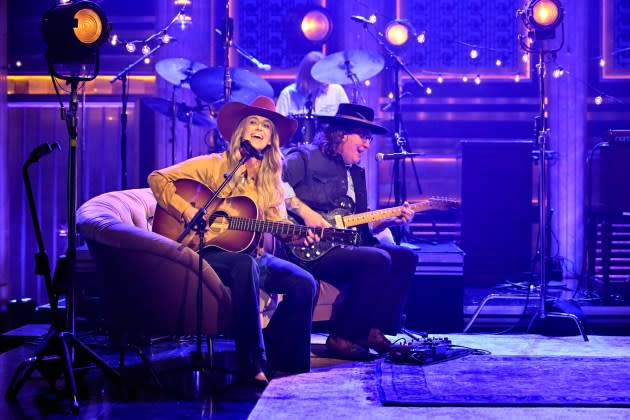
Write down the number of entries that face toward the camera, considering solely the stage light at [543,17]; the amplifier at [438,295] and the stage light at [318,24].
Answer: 3

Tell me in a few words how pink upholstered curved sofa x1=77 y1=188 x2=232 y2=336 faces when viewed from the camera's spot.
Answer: facing the viewer and to the right of the viewer

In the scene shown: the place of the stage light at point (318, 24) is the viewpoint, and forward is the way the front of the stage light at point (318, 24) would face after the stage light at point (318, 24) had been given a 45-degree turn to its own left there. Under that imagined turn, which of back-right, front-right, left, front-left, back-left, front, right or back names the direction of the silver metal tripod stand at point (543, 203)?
front

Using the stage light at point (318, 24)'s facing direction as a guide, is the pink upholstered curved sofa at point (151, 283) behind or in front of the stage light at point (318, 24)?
in front

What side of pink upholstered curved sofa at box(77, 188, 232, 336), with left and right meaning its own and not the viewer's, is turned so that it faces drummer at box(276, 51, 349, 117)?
left

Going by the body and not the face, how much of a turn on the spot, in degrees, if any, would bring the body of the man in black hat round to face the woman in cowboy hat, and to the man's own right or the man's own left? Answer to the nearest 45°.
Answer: approximately 90° to the man's own right

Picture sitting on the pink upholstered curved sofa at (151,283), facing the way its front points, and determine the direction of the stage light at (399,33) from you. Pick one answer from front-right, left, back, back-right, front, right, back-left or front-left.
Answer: left

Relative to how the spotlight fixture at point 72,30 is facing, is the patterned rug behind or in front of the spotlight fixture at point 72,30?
in front

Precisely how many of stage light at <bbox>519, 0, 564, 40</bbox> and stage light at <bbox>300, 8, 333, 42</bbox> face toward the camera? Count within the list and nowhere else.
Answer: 2

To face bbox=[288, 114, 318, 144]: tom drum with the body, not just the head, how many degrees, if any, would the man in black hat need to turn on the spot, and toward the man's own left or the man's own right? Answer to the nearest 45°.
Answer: approximately 135° to the man's own left
